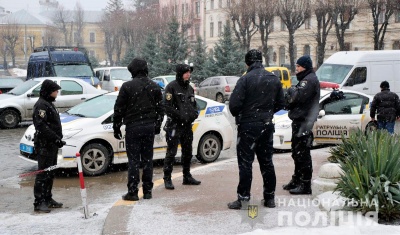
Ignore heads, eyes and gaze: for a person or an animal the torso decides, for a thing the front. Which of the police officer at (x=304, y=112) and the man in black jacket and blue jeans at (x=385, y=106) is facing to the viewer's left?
the police officer at (x=304, y=112)

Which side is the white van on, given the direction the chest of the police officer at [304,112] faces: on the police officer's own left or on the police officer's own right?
on the police officer's own right

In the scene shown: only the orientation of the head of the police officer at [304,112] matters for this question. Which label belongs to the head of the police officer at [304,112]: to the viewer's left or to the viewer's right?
to the viewer's left

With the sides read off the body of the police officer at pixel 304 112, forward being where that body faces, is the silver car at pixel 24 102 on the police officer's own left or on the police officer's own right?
on the police officer's own right

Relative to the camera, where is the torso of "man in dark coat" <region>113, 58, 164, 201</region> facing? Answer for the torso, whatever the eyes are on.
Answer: away from the camera

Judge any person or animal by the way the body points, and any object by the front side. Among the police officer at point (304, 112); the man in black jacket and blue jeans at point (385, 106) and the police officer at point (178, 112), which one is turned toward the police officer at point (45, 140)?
the police officer at point (304, 112)

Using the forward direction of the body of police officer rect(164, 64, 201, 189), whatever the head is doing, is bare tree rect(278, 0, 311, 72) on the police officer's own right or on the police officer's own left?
on the police officer's own left

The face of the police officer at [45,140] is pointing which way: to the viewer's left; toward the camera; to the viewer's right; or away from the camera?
to the viewer's right

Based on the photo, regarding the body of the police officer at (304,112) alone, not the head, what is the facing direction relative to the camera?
to the viewer's left

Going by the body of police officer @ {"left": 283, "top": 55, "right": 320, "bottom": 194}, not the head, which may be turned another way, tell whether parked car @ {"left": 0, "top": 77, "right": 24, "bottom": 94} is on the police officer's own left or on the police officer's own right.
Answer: on the police officer's own right

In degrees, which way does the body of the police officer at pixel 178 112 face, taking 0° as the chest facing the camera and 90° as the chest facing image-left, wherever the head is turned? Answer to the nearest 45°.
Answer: approximately 315°
